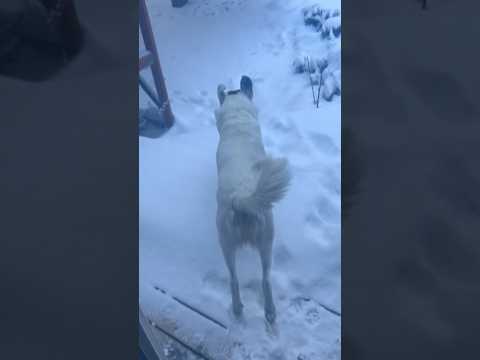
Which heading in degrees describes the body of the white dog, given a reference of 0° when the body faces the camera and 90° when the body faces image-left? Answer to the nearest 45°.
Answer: approximately 180°
